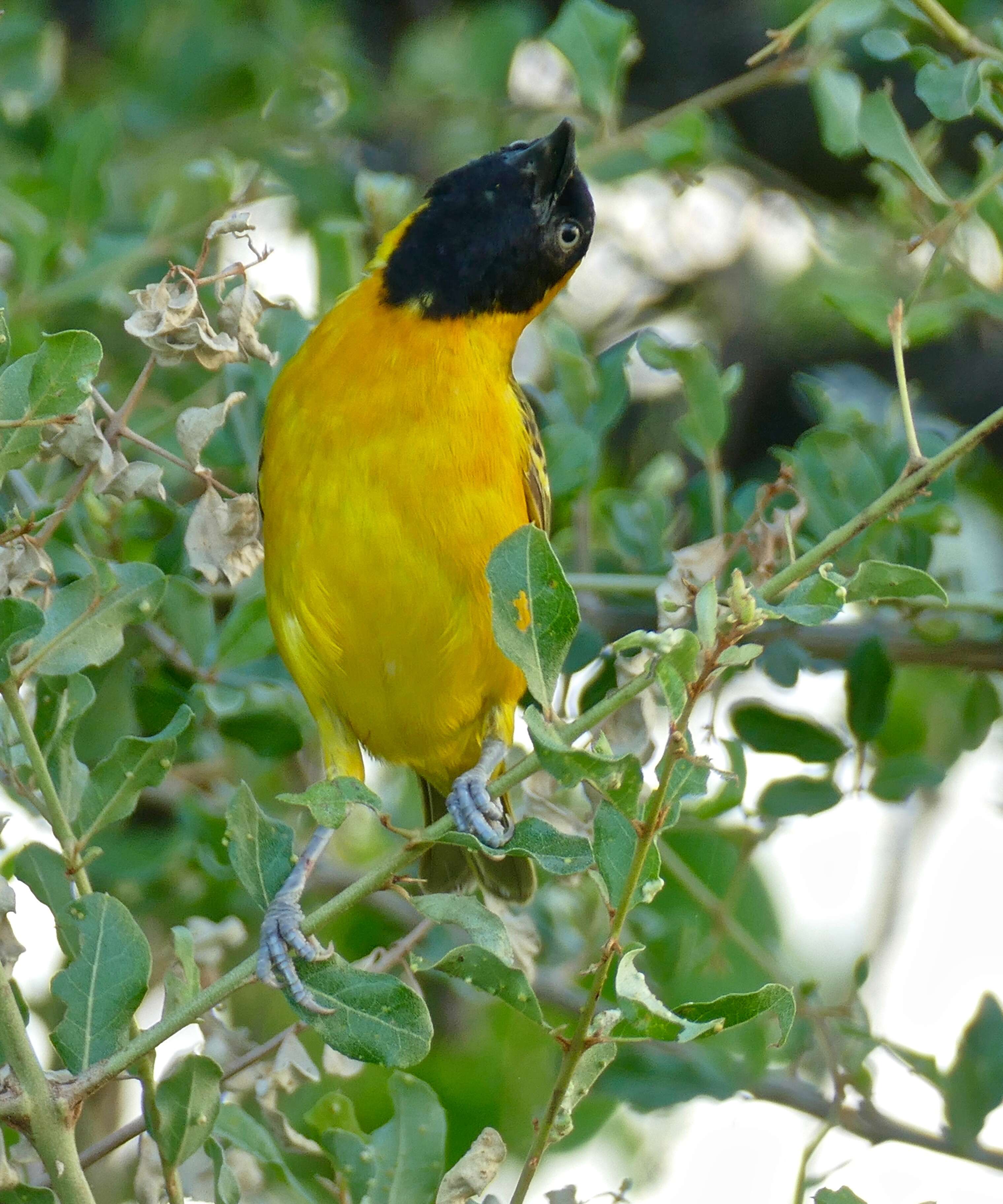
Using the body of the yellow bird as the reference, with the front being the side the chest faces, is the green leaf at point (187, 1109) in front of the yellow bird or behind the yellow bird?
in front

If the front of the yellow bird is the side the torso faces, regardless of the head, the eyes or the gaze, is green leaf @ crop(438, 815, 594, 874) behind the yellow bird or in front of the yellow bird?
in front

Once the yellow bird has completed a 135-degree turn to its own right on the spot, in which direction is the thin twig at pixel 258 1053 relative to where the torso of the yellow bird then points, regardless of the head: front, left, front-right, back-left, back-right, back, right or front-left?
front-left

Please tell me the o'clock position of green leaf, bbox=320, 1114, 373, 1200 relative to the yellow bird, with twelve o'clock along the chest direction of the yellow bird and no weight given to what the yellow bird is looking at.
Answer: The green leaf is roughly at 12 o'clock from the yellow bird.

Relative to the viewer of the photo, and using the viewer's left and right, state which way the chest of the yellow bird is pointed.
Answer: facing the viewer
